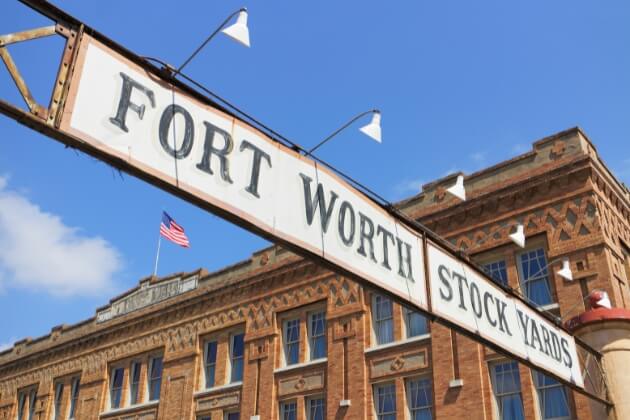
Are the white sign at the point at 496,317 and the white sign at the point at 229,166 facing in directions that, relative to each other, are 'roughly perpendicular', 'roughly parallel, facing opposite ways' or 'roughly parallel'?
roughly parallel

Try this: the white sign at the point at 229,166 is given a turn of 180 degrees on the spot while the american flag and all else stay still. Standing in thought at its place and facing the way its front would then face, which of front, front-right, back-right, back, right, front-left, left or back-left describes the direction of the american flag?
front-right

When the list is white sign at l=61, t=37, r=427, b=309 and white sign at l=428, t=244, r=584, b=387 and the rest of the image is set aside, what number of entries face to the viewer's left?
0

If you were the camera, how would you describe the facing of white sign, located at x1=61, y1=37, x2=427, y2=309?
facing the viewer and to the right of the viewer

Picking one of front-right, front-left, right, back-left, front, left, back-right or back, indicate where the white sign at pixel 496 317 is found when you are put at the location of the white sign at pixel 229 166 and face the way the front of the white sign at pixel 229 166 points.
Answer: left

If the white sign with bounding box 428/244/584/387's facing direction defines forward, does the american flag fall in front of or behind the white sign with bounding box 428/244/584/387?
behind

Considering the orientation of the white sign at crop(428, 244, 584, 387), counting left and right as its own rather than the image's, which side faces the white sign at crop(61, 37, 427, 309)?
right
